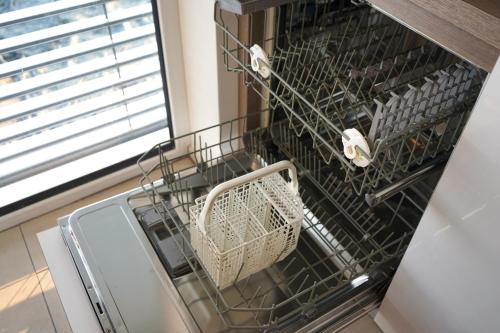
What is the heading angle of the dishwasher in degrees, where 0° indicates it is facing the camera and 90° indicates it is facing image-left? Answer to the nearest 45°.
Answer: approximately 45°
